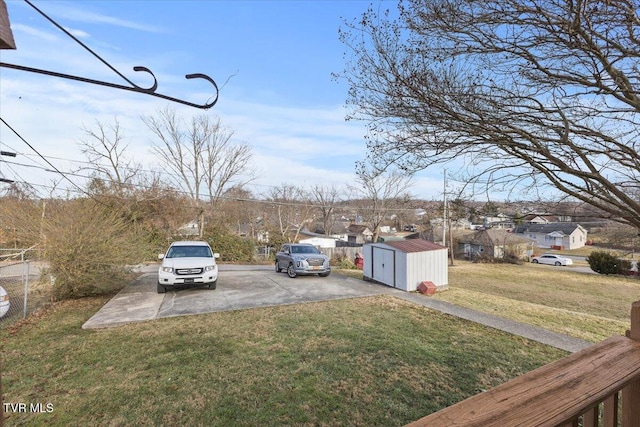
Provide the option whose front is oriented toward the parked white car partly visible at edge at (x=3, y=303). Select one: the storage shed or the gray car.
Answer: the storage shed

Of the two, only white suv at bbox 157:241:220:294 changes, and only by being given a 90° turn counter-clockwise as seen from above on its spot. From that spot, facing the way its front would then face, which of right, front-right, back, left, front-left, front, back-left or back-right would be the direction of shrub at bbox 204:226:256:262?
left

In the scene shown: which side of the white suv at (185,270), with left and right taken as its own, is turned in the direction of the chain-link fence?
right

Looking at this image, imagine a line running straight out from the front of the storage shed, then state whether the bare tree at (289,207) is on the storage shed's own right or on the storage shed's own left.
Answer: on the storage shed's own right

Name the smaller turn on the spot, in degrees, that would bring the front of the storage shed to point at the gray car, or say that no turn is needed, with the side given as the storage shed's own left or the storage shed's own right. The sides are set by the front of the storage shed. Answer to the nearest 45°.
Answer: approximately 45° to the storage shed's own right

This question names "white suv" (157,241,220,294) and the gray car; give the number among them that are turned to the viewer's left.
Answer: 0

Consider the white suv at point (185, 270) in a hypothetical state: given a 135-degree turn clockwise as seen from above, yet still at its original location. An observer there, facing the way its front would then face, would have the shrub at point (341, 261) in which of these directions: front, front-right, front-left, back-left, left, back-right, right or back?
right

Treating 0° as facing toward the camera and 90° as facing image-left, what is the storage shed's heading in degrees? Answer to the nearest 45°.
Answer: approximately 45°

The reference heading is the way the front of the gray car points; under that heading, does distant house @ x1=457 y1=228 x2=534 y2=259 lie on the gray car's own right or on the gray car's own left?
on the gray car's own left

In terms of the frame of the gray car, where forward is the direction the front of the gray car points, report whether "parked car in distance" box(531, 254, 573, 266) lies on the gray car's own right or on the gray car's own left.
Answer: on the gray car's own left

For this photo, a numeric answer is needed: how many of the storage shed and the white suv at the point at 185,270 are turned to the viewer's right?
0

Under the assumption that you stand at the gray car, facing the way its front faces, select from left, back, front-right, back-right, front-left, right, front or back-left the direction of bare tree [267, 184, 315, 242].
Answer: back-left
